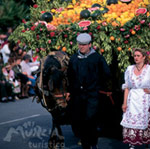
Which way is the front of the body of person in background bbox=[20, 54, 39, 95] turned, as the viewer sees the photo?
to the viewer's right

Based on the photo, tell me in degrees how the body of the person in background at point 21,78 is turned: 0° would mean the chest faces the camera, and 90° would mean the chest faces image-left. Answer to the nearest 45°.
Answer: approximately 315°

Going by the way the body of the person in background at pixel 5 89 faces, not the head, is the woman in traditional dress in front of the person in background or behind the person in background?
in front

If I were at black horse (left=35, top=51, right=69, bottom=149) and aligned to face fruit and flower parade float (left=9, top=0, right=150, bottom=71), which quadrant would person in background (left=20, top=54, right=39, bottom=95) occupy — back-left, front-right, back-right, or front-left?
front-left

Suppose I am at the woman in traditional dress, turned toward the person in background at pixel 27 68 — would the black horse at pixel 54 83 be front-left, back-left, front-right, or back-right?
front-left

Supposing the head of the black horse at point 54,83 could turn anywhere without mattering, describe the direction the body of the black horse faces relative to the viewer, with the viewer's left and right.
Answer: facing the viewer

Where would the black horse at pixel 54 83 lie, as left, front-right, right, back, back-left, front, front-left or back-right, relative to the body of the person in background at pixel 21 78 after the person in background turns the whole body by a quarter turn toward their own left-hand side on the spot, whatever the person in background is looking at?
back-right

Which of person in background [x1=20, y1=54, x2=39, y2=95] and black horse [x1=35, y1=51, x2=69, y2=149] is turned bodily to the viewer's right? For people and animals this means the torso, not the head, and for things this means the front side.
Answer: the person in background

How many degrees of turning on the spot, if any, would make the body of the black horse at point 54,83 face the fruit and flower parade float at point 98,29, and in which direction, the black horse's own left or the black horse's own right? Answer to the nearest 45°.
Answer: approximately 135° to the black horse's own left

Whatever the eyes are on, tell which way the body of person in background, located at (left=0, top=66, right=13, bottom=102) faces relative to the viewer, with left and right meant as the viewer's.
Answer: facing the viewer and to the right of the viewer

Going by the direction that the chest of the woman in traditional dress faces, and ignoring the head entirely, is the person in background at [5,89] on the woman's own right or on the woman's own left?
on the woman's own right

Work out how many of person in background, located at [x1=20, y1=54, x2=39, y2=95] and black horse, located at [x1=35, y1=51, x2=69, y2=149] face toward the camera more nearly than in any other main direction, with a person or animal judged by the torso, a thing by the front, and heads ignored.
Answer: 1

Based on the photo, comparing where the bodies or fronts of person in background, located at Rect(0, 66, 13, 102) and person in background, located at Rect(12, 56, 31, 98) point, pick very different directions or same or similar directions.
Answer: same or similar directions

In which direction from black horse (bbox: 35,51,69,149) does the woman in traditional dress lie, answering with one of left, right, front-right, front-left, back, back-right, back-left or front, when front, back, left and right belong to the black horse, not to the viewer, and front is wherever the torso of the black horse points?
left

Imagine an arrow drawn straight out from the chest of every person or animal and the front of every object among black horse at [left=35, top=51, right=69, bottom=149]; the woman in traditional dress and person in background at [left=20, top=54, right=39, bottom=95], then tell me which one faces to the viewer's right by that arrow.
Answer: the person in background

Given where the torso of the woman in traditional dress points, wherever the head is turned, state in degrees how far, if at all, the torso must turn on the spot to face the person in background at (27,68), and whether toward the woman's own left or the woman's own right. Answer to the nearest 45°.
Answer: approximately 90° to the woman's own right
